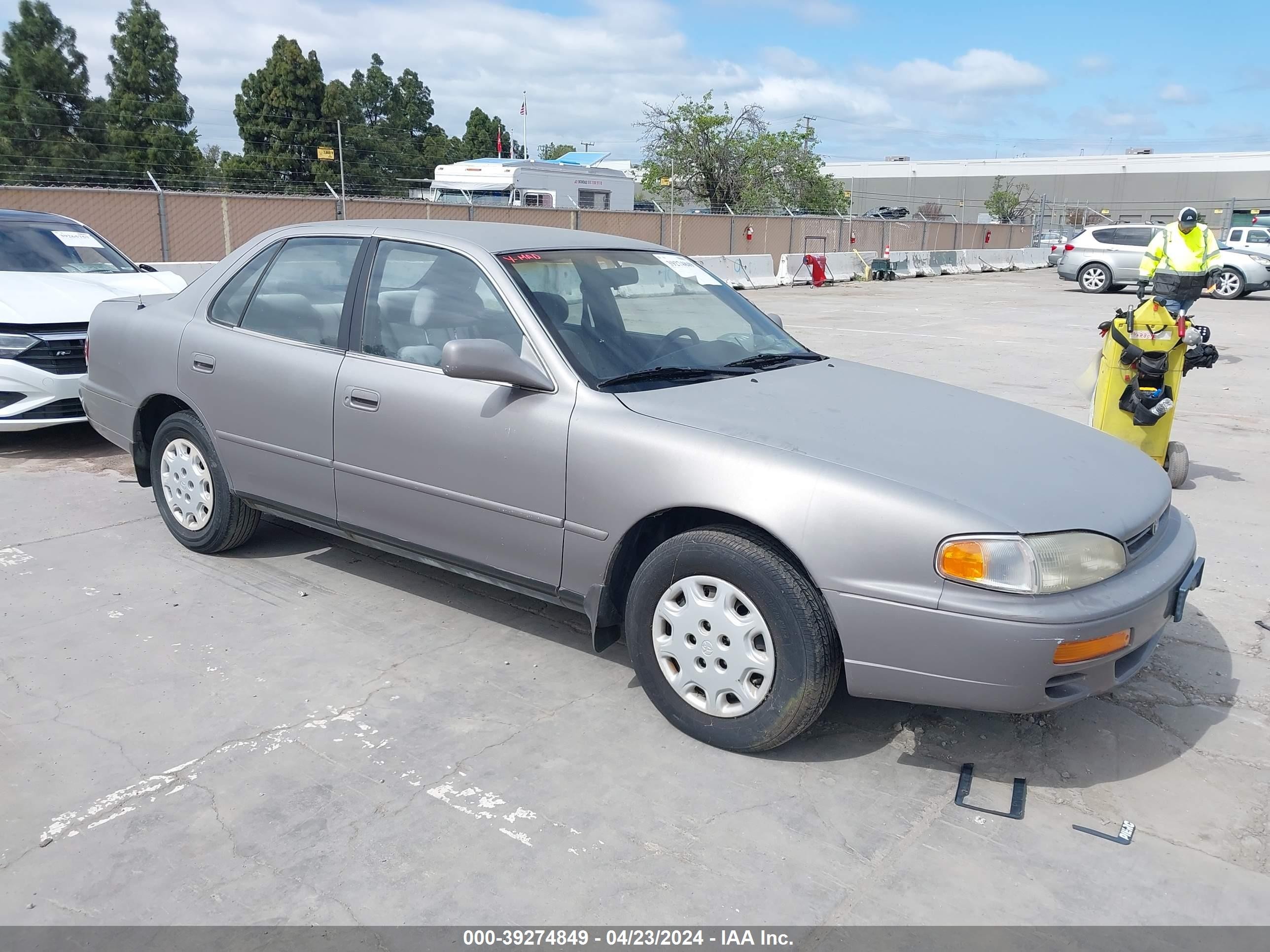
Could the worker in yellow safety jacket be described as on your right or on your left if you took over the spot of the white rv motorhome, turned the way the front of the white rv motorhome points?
on your left

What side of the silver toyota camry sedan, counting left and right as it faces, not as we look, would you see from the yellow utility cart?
left

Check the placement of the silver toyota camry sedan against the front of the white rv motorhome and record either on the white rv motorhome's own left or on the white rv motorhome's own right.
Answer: on the white rv motorhome's own left

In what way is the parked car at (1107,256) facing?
to the viewer's right

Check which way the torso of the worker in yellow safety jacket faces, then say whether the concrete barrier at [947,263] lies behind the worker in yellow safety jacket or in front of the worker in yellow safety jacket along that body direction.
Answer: behind

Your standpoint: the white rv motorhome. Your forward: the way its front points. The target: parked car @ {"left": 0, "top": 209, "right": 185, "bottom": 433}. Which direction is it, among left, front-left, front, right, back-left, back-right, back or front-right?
front-left

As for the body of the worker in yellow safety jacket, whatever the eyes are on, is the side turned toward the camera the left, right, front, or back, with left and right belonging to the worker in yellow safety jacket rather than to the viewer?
front

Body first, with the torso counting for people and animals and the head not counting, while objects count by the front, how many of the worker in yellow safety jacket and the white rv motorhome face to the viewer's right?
0

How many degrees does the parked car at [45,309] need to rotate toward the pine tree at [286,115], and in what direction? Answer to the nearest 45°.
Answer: approximately 135° to its left

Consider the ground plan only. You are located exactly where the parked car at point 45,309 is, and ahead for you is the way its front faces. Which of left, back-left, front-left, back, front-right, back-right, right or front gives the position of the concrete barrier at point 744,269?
left

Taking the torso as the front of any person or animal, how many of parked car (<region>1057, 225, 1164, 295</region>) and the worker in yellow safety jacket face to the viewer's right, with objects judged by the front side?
1

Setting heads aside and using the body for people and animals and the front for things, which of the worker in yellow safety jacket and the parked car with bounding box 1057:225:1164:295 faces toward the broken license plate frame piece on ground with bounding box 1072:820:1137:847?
the worker in yellow safety jacket

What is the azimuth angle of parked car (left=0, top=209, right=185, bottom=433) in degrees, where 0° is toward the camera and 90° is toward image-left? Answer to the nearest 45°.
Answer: approximately 315°

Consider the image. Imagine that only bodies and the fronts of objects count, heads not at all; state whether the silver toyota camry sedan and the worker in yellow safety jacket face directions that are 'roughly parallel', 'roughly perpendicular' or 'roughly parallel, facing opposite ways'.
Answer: roughly perpendicular
